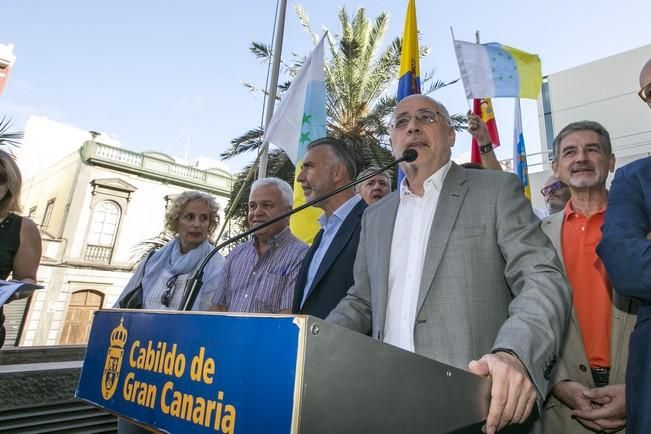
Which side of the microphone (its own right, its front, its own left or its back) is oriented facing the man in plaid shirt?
left

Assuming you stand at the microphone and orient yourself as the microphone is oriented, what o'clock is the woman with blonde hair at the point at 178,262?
The woman with blonde hair is roughly at 8 o'clock from the microphone.

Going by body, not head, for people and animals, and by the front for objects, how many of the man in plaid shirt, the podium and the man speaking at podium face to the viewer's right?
0

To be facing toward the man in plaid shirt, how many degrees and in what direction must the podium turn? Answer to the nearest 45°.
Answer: approximately 135° to its right

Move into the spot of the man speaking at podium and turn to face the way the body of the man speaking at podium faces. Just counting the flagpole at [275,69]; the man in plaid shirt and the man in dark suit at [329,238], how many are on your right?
3

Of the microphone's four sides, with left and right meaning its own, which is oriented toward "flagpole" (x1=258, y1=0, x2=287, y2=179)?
left

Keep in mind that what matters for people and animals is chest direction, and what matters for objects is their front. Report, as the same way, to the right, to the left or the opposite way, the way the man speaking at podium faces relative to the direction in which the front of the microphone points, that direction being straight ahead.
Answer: the opposite way

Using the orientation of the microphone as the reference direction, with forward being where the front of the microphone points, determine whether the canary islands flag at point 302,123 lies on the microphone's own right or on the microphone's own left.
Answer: on the microphone's own left

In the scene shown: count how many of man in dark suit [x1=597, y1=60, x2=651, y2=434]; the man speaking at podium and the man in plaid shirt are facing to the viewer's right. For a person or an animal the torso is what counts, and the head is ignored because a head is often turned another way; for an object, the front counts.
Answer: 0

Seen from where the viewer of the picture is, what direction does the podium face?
facing the viewer and to the left of the viewer

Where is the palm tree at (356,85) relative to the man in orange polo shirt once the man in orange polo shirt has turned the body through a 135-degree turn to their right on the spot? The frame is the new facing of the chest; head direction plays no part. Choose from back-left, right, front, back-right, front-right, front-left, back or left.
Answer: front

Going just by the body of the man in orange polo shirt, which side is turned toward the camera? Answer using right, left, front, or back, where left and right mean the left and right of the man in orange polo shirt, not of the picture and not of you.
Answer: front
